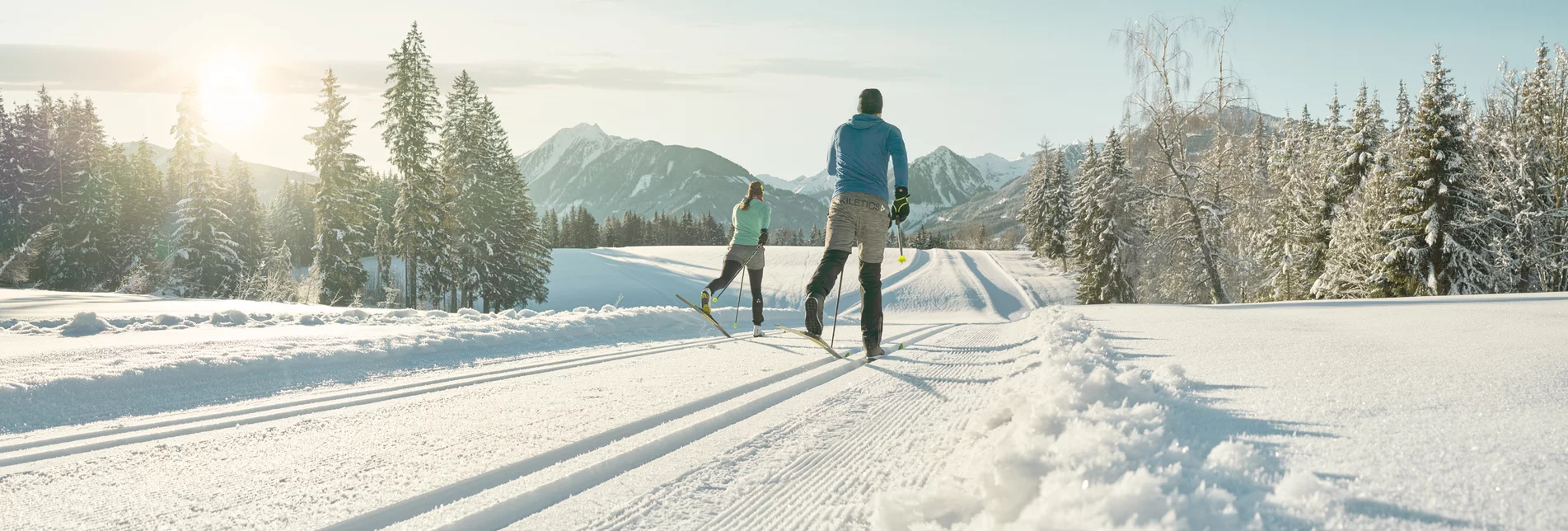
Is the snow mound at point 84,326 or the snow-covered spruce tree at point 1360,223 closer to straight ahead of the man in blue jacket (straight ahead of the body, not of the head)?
the snow-covered spruce tree

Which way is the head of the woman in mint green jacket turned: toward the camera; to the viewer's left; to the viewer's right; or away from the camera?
away from the camera

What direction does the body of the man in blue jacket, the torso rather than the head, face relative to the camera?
away from the camera

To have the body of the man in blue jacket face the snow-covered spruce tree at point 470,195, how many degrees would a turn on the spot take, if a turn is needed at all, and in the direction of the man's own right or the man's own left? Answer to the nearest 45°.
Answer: approximately 45° to the man's own left

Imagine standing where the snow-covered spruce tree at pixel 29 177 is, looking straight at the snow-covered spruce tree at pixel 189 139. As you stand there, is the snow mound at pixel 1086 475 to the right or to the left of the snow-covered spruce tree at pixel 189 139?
right

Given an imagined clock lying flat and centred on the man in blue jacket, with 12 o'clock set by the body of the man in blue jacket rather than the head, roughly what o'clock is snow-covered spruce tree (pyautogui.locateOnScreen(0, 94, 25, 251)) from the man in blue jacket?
The snow-covered spruce tree is roughly at 10 o'clock from the man in blue jacket.

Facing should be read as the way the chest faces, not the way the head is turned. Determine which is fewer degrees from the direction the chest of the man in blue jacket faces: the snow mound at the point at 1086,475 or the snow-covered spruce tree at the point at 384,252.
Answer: the snow-covered spruce tree

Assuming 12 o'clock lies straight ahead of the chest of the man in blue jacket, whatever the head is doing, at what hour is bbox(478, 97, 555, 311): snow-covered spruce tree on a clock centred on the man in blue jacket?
The snow-covered spruce tree is roughly at 11 o'clock from the man in blue jacket.

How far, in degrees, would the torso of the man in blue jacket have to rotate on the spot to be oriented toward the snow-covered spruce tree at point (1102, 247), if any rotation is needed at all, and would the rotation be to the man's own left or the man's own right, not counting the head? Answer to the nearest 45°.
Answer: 0° — they already face it

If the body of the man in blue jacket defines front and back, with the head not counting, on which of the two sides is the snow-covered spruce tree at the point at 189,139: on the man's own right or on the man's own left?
on the man's own left

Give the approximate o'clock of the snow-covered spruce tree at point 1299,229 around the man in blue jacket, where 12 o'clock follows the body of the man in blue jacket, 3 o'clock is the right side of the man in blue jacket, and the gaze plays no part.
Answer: The snow-covered spruce tree is roughly at 1 o'clock from the man in blue jacket.
